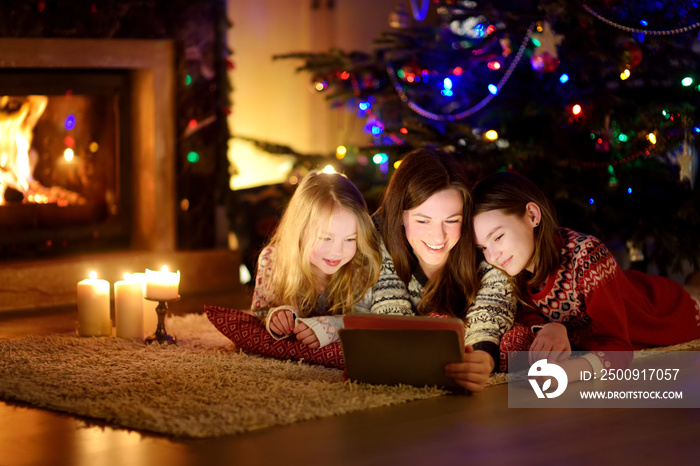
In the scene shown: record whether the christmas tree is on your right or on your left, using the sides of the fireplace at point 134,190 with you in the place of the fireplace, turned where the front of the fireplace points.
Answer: on your left

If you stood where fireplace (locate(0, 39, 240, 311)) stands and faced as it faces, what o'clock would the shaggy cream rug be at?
The shaggy cream rug is roughly at 12 o'clock from the fireplace.

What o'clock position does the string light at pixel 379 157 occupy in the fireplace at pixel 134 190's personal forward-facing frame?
The string light is roughly at 10 o'clock from the fireplace.

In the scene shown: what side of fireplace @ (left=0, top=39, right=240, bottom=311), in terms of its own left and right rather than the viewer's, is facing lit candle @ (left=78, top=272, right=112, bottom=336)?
front

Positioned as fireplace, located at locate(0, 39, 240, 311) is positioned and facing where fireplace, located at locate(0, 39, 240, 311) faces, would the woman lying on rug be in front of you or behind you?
in front

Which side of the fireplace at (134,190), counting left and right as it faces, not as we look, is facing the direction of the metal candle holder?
front

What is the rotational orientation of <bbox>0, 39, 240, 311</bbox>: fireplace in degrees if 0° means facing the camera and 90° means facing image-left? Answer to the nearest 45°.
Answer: approximately 0°

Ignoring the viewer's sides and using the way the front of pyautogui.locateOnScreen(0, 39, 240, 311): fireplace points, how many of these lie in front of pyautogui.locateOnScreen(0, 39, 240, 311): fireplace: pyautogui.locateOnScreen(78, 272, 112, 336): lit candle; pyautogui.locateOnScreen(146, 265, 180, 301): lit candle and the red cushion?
3

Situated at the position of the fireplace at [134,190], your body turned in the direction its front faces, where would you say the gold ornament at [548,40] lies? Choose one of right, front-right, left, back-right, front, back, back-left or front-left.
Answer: front-left

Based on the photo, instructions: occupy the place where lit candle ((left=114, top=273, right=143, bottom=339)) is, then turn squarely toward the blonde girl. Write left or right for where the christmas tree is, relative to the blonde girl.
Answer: left

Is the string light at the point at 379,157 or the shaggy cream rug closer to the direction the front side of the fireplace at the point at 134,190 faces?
the shaggy cream rug

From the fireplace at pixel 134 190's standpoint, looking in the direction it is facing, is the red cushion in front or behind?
in front

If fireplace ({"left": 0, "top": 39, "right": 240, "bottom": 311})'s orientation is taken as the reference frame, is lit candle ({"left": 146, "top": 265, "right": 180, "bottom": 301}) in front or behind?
in front

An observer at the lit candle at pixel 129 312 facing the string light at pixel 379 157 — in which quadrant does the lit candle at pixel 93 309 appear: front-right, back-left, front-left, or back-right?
back-left
